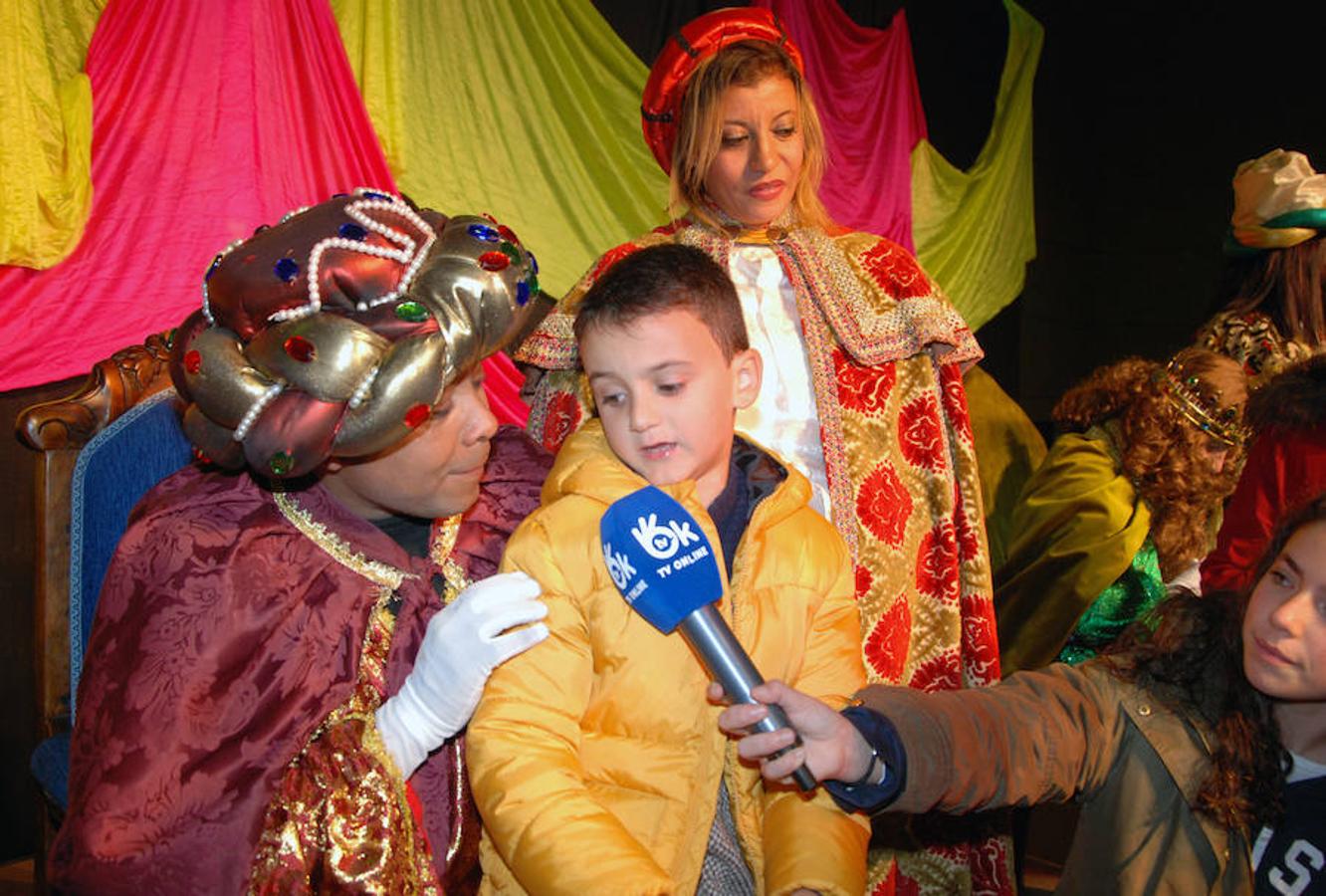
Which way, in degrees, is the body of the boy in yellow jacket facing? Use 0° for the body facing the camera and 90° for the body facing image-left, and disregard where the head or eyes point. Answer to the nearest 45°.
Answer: approximately 0°

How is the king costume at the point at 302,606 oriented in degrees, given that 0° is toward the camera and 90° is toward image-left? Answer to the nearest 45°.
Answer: approximately 315°

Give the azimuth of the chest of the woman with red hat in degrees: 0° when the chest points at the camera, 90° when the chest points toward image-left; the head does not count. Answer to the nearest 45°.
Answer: approximately 0°

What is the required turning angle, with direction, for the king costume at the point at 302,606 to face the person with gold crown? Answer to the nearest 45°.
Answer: approximately 90° to its left

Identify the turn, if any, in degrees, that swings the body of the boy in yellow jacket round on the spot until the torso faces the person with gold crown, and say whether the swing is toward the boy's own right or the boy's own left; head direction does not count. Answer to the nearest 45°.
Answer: approximately 135° to the boy's own left

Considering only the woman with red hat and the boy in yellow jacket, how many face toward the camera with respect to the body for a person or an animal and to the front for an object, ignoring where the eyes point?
2

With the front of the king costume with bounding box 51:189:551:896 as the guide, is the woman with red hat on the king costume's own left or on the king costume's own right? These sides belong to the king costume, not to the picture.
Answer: on the king costume's own left

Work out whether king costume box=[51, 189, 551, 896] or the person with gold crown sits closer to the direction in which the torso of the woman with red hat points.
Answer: the king costume

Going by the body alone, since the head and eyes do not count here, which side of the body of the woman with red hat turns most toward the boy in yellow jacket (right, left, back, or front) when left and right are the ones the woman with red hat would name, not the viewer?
front
